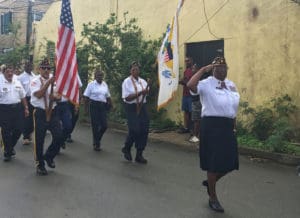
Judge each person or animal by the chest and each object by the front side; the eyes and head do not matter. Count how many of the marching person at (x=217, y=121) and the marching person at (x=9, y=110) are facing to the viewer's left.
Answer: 0

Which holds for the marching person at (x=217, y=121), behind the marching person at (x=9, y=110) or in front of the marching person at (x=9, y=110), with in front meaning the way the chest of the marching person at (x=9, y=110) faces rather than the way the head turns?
in front

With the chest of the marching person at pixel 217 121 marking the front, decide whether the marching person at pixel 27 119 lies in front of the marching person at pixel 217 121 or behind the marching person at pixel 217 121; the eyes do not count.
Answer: behind

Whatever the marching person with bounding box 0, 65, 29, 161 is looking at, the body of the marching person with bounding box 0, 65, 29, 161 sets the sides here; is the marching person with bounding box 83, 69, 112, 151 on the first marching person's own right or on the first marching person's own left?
on the first marching person's own left

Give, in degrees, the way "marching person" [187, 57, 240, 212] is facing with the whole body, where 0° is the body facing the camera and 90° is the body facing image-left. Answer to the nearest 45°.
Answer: approximately 315°

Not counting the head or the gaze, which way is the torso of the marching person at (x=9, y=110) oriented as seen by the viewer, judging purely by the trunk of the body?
toward the camera

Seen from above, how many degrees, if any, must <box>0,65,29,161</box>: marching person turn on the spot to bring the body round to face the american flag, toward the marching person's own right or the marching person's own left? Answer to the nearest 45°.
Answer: approximately 45° to the marching person's own left
